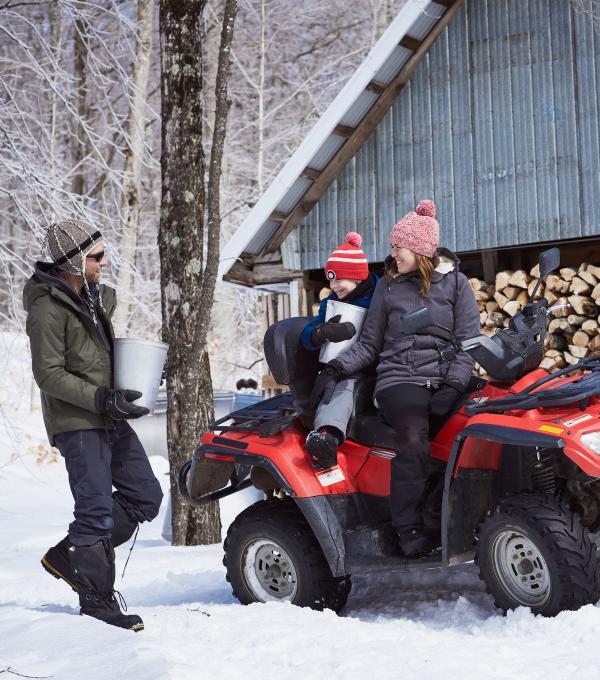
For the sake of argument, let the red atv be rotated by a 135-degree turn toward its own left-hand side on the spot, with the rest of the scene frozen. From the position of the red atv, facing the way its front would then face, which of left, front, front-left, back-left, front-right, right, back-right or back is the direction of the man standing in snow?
left

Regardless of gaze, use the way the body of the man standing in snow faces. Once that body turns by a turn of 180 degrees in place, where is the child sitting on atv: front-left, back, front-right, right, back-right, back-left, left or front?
back

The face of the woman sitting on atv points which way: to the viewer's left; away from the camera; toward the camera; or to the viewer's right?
to the viewer's left

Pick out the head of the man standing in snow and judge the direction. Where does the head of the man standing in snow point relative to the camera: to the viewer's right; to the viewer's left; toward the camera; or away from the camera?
to the viewer's right

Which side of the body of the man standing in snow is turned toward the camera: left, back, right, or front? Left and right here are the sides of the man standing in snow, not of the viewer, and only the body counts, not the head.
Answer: right

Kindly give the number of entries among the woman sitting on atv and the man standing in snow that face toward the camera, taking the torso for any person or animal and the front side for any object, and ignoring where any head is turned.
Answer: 1

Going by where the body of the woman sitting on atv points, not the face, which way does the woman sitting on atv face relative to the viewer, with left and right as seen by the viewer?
facing the viewer

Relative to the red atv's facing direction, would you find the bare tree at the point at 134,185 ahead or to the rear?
to the rear

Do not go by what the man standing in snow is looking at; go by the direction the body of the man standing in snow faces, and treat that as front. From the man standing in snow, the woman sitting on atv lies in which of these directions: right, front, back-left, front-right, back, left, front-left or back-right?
front

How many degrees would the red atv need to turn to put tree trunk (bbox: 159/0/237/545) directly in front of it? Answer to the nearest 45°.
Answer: approximately 180°
